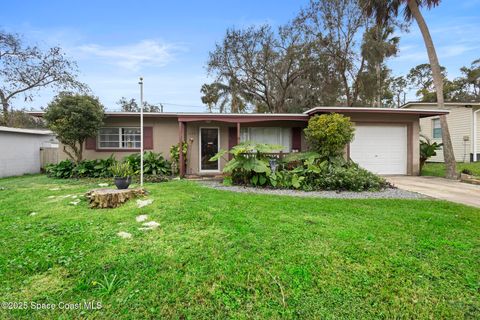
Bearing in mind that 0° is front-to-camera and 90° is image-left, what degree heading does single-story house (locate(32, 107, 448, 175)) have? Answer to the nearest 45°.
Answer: approximately 0°

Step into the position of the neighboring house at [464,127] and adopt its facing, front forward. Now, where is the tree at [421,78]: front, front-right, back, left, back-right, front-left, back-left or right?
back

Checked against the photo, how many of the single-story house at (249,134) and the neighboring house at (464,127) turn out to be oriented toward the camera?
2

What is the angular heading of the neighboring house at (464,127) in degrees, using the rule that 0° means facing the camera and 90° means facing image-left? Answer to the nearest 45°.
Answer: approximately 0°

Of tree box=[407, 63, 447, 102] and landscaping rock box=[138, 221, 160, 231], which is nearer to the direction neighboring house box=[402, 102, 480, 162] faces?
the landscaping rock

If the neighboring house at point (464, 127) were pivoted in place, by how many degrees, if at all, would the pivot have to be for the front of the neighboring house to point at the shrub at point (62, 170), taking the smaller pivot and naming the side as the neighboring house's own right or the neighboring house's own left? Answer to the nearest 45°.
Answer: approximately 45° to the neighboring house's own right
